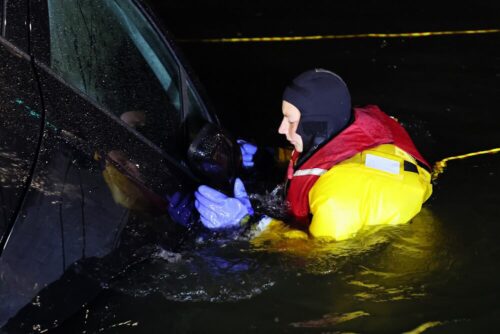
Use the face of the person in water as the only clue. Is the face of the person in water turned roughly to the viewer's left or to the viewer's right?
to the viewer's left

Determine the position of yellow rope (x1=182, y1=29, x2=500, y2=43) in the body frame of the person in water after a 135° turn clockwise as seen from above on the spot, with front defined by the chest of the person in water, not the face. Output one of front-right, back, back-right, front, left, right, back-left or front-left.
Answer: front-left

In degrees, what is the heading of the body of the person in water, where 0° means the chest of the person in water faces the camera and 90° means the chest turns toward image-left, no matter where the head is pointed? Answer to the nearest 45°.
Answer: approximately 90°
